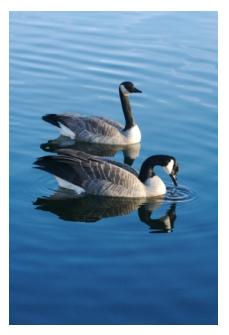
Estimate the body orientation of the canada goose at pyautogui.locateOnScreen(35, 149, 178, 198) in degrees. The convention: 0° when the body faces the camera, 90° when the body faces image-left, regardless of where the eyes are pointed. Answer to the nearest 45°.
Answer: approximately 270°
